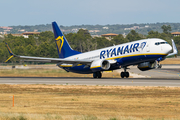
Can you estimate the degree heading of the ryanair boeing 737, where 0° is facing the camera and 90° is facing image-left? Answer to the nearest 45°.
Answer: approximately 315°
